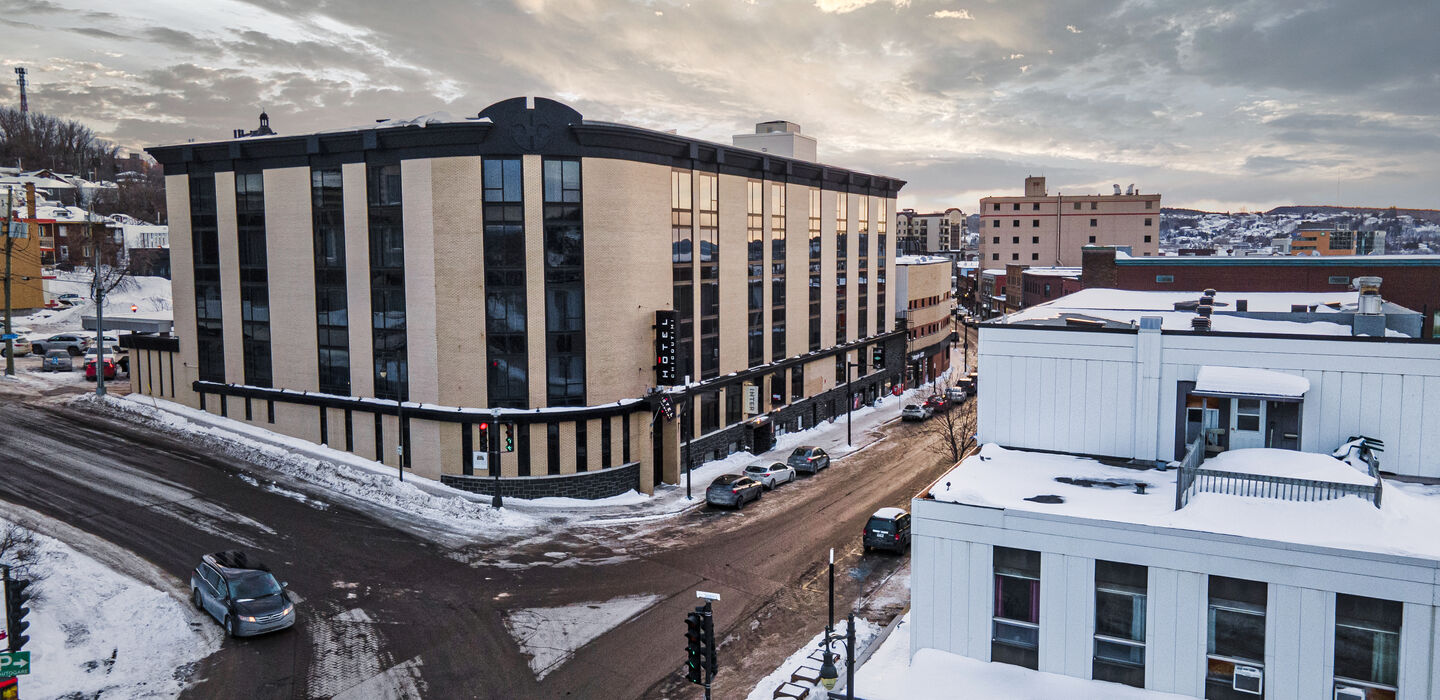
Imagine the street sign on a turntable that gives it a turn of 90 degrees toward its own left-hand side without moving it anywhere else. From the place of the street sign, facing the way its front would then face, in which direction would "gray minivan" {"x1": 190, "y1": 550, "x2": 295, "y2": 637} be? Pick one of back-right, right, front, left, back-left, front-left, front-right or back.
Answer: front-left

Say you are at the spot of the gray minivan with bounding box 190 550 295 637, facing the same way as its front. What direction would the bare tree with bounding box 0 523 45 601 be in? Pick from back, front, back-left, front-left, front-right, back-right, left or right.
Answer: back

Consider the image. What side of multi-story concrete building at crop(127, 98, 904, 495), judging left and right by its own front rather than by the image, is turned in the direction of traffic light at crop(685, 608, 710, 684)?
front

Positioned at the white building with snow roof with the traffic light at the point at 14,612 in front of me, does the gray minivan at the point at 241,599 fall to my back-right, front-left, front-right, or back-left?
front-right

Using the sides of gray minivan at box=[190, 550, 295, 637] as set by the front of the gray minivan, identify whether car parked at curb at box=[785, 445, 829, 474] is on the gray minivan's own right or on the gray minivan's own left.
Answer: on the gray minivan's own left

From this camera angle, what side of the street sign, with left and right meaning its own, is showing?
front

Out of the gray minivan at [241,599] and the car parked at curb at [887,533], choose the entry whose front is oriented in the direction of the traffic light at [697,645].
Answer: the gray minivan

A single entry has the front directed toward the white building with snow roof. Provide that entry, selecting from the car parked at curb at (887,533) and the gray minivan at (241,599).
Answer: the gray minivan

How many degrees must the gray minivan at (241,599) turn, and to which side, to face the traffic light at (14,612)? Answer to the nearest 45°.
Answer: approximately 90° to its right

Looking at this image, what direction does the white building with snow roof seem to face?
toward the camera

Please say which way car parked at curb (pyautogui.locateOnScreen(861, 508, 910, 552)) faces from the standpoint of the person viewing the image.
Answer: facing away from the viewer and to the right of the viewer
